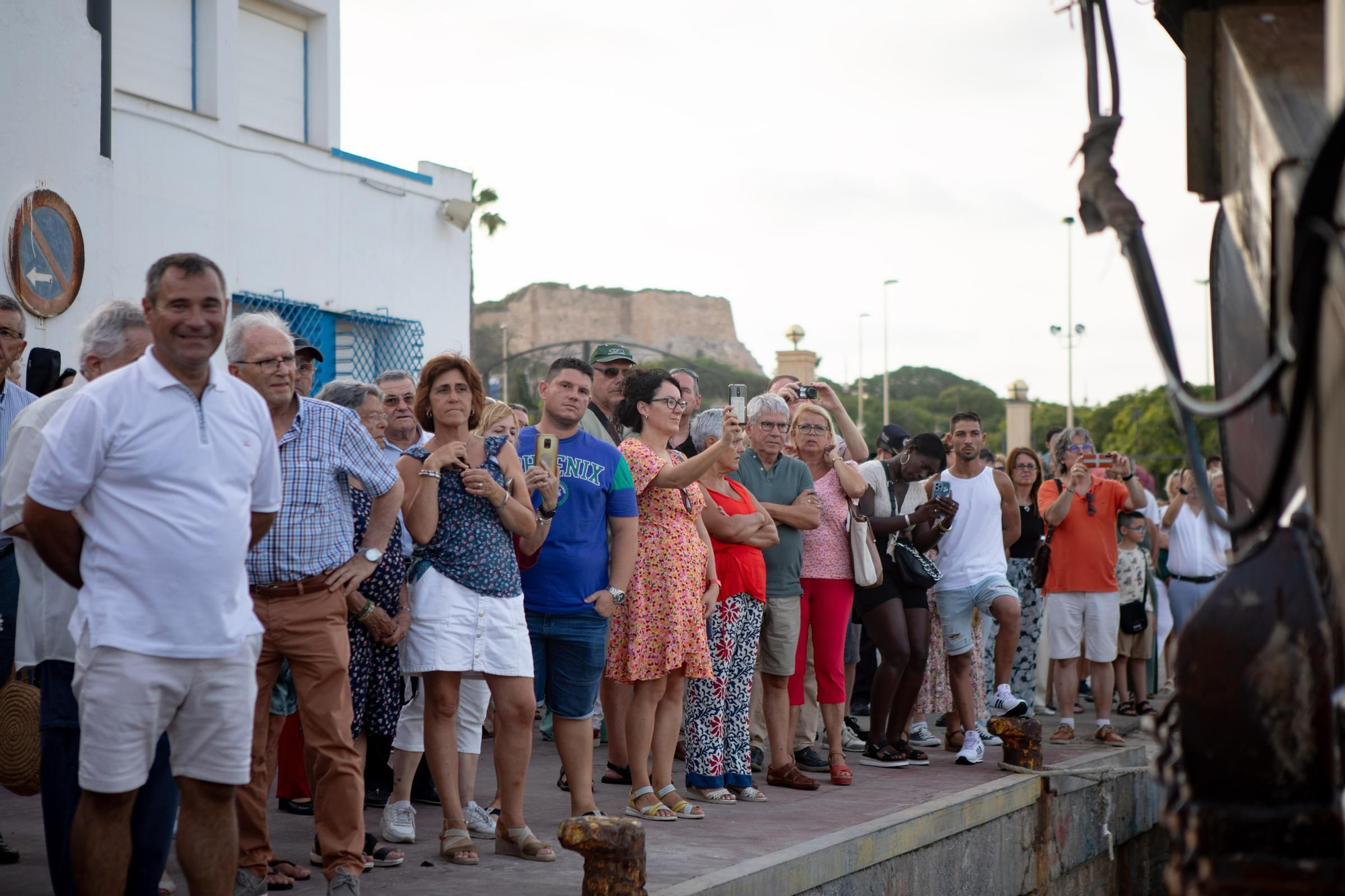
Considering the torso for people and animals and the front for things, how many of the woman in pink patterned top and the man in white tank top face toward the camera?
2

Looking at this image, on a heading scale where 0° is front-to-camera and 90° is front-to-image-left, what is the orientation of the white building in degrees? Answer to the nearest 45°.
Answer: approximately 315°

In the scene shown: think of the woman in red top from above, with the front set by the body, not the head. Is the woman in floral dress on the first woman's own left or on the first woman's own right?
on the first woman's own right

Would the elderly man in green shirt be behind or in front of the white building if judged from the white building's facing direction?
in front

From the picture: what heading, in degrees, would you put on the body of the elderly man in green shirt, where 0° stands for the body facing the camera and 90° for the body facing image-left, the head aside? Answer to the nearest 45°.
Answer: approximately 315°

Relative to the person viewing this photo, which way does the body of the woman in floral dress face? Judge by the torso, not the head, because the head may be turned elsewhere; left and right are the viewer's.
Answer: facing the viewer and to the right of the viewer

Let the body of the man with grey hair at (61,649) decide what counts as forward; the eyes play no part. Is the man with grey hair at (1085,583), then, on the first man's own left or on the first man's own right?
on the first man's own left

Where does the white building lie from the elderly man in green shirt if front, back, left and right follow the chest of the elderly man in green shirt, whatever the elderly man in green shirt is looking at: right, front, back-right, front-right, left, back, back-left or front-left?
back

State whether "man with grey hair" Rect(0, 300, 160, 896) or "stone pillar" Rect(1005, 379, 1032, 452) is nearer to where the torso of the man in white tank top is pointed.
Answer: the man with grey hair

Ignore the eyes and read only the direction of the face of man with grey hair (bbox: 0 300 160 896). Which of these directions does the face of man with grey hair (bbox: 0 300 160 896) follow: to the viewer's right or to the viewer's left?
to the viewer's right

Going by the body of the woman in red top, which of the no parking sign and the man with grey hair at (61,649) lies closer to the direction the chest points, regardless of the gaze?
the man with grey hair

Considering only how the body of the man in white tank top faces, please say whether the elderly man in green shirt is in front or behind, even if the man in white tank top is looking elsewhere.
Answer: in front
